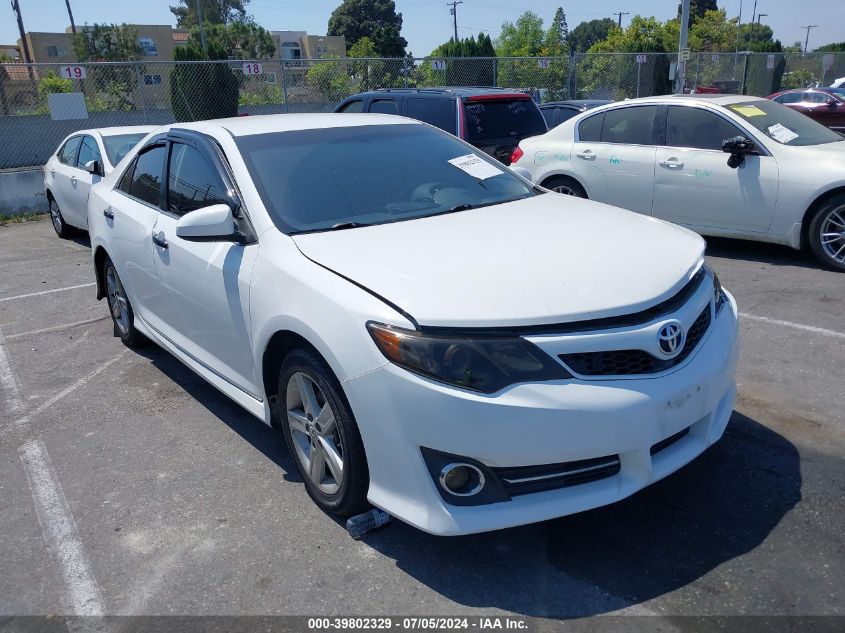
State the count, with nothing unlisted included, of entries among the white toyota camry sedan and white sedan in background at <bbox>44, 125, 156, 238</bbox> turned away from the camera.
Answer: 0

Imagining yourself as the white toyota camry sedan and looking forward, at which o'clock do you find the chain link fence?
The chain link fence is roughly at 7 o'clock from the white toyota camry sedan.

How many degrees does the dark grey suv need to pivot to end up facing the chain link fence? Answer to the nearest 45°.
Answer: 0° — it already faces it

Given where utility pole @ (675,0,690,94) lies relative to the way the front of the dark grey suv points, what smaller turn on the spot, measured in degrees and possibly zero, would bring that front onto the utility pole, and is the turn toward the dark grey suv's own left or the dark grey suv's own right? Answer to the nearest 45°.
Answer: approximately 90° to the dark grey suv's own right

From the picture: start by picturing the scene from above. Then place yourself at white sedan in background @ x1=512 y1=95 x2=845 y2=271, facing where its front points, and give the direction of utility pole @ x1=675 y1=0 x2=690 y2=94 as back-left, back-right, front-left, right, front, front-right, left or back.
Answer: back-left

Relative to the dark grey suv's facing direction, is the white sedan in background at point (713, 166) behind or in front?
behind

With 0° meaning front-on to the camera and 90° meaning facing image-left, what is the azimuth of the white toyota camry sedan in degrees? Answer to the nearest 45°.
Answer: approximately 315°

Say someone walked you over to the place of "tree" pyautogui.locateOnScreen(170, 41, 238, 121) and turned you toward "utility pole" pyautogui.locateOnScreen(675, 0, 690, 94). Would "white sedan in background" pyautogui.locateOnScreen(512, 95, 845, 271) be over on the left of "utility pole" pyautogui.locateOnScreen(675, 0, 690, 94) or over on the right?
right

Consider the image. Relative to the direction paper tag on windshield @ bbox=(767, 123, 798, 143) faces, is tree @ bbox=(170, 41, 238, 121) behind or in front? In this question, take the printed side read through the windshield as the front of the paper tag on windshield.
behind

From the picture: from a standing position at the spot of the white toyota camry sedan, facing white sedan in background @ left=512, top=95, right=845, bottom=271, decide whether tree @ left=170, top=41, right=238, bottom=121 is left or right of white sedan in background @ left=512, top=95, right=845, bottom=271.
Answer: left

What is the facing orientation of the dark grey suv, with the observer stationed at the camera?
facing away from the viewer and to the left of the viewer

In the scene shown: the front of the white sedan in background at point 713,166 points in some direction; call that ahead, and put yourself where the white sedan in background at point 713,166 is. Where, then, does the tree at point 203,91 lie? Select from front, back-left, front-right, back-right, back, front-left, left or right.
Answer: back

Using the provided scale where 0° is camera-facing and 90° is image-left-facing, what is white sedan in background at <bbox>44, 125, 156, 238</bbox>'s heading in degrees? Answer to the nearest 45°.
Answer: approximately 315°
